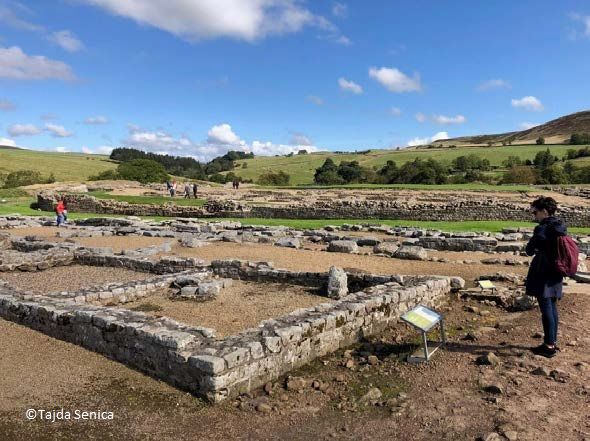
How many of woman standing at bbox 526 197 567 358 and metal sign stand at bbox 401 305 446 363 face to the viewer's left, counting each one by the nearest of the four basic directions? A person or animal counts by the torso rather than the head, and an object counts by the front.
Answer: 1

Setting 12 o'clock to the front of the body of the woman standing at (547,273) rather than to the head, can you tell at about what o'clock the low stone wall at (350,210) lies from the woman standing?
The low stone wall is roughly at 2 o'clock from the woman standing.

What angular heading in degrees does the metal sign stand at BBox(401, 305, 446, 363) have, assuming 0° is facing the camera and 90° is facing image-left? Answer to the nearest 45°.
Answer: approximately 315°

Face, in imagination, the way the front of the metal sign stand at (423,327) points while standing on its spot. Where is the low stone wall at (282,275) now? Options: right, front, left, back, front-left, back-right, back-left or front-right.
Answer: back

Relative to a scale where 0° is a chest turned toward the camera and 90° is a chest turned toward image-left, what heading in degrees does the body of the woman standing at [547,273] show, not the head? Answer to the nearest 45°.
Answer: approximately 90°

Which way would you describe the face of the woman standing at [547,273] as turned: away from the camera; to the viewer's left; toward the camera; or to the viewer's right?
to the viewer's left

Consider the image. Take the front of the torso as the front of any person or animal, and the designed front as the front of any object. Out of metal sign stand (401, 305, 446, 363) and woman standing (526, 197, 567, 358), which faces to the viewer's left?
the woman standing

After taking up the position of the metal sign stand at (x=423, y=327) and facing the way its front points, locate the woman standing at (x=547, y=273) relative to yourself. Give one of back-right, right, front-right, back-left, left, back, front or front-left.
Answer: front-left
